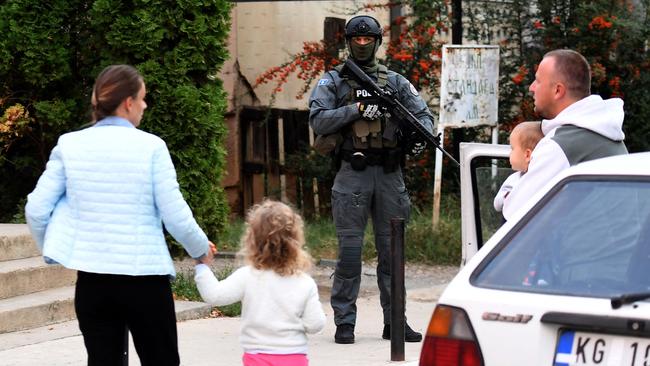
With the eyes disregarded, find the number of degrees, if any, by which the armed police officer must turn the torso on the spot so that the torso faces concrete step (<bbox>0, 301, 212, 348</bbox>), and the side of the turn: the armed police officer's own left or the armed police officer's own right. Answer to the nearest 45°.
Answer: approximately 90° to the armed police officer's own right

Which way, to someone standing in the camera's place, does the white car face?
facing away from the viewer

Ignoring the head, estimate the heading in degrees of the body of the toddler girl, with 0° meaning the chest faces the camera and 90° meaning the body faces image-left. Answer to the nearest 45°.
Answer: approximately 180°

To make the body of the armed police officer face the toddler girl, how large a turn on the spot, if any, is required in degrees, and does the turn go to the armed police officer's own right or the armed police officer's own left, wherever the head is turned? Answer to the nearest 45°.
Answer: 0° — they already face them

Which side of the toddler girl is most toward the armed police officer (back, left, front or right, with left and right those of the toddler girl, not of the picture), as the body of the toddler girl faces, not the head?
front

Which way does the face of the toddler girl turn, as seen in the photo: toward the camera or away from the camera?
away from the camera

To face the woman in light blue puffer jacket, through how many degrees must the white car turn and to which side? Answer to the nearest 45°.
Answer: approximately 90° to its left

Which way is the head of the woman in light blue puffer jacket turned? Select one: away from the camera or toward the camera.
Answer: away from the camera

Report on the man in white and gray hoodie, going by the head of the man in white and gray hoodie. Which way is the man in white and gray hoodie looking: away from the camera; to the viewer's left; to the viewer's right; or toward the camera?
to the viewer's left

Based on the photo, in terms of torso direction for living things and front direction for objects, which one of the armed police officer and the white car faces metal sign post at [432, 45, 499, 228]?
the white car

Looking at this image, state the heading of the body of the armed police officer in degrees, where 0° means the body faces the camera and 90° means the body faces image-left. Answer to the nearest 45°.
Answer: approximately 0°

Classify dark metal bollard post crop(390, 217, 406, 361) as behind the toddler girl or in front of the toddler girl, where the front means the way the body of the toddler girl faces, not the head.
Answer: in front

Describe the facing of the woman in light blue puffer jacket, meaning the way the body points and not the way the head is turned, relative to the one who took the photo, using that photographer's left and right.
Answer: facing away from the viewer
